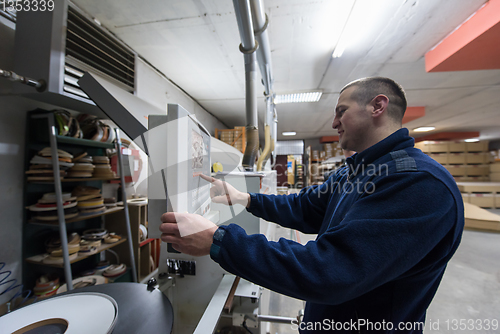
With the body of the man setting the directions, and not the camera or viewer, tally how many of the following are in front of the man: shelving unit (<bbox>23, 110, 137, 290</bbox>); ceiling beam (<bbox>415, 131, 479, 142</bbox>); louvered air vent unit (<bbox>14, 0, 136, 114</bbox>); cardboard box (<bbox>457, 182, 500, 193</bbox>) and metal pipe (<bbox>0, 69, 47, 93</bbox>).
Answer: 3

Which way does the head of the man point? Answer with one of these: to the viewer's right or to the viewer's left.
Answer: to the viewer's left

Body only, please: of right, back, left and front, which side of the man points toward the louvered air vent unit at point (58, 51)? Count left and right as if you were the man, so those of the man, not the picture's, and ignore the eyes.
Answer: front

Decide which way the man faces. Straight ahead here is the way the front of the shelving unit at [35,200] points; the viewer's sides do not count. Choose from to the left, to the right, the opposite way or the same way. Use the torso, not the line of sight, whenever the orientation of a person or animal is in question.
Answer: the opposite way

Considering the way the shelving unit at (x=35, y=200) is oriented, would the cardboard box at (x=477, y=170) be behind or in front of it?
in front

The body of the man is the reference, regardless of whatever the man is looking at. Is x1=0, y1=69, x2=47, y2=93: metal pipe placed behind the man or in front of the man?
in front

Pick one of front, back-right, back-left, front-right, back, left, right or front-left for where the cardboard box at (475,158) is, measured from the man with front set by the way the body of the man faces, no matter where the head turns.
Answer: back-right

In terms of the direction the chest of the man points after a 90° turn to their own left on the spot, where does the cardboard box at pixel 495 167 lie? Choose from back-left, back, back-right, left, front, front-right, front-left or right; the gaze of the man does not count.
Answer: back-left

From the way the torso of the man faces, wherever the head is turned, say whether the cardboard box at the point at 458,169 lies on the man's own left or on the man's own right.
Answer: on the man's own right

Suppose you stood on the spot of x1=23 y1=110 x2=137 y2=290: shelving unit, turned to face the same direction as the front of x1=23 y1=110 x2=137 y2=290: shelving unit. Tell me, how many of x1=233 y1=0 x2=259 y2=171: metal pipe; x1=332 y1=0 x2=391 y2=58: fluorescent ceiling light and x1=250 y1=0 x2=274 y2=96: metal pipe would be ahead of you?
3

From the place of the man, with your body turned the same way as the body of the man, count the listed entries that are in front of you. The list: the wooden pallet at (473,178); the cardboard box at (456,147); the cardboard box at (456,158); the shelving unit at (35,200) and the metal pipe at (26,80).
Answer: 2

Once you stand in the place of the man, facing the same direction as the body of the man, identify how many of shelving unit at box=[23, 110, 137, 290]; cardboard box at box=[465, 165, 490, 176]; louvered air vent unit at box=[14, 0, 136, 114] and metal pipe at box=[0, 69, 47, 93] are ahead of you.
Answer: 3

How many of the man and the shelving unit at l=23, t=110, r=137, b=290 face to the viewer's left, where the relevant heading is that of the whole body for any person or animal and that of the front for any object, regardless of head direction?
1

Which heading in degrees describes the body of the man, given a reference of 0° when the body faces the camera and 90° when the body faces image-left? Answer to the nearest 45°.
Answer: approximately 90°

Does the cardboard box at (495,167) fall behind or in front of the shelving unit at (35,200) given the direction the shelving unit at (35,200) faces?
in front

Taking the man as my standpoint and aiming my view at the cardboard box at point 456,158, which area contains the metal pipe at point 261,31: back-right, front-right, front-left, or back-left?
front-left

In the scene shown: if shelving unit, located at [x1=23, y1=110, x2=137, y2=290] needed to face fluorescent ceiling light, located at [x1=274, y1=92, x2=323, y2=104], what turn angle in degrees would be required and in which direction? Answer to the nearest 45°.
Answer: approximately 45° to its left
